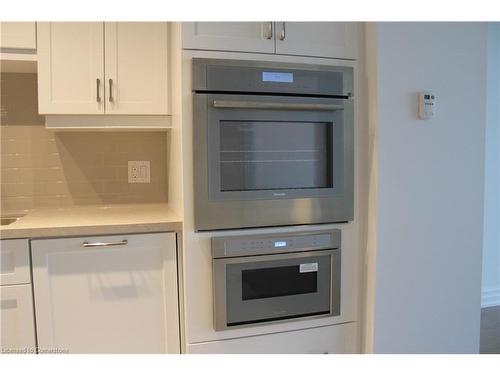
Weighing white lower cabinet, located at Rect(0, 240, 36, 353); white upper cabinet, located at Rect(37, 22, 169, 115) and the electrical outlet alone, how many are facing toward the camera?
3

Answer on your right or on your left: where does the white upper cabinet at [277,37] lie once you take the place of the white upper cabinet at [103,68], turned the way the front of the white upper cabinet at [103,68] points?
on your left

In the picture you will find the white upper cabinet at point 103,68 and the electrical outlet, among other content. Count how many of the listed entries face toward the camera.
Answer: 2

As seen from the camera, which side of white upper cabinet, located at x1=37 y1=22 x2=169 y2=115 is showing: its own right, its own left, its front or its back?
front

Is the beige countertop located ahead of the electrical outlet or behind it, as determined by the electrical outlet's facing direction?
ahead

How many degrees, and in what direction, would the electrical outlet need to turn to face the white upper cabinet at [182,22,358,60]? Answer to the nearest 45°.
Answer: approximately 45° to its left
